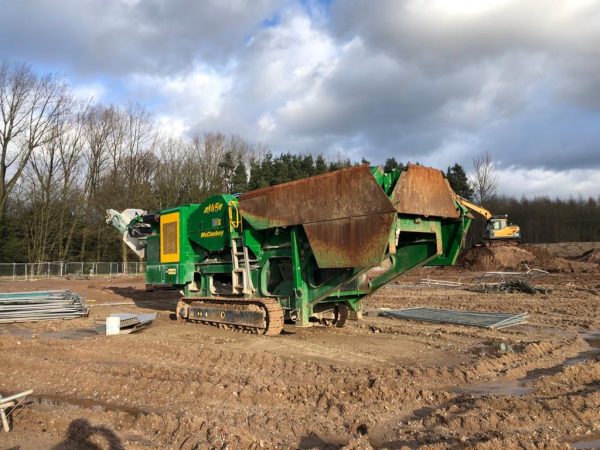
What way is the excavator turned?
to the viewer's left

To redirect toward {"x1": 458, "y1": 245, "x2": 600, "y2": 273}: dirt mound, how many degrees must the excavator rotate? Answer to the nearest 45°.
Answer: approximately 90° to its left

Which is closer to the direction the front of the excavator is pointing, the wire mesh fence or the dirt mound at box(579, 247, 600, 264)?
the wire mesh fence

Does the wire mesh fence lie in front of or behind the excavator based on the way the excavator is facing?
in front

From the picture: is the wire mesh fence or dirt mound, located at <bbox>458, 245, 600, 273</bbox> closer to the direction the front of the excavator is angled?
the wire mesh fence

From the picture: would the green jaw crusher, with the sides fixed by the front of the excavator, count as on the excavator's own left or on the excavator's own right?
on the excavator's own left

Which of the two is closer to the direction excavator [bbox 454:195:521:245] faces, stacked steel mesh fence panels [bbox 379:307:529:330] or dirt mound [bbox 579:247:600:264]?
the stacked steel mesh fence panels

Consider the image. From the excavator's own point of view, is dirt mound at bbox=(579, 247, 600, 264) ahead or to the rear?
to the rear

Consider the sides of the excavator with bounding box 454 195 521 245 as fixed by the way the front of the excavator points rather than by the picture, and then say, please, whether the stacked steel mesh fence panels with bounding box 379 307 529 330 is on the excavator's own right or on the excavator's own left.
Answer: on the excavator's own left

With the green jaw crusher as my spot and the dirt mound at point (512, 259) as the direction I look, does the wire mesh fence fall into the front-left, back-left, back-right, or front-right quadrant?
front-left

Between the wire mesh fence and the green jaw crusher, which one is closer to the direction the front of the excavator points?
the wire mesh fence
